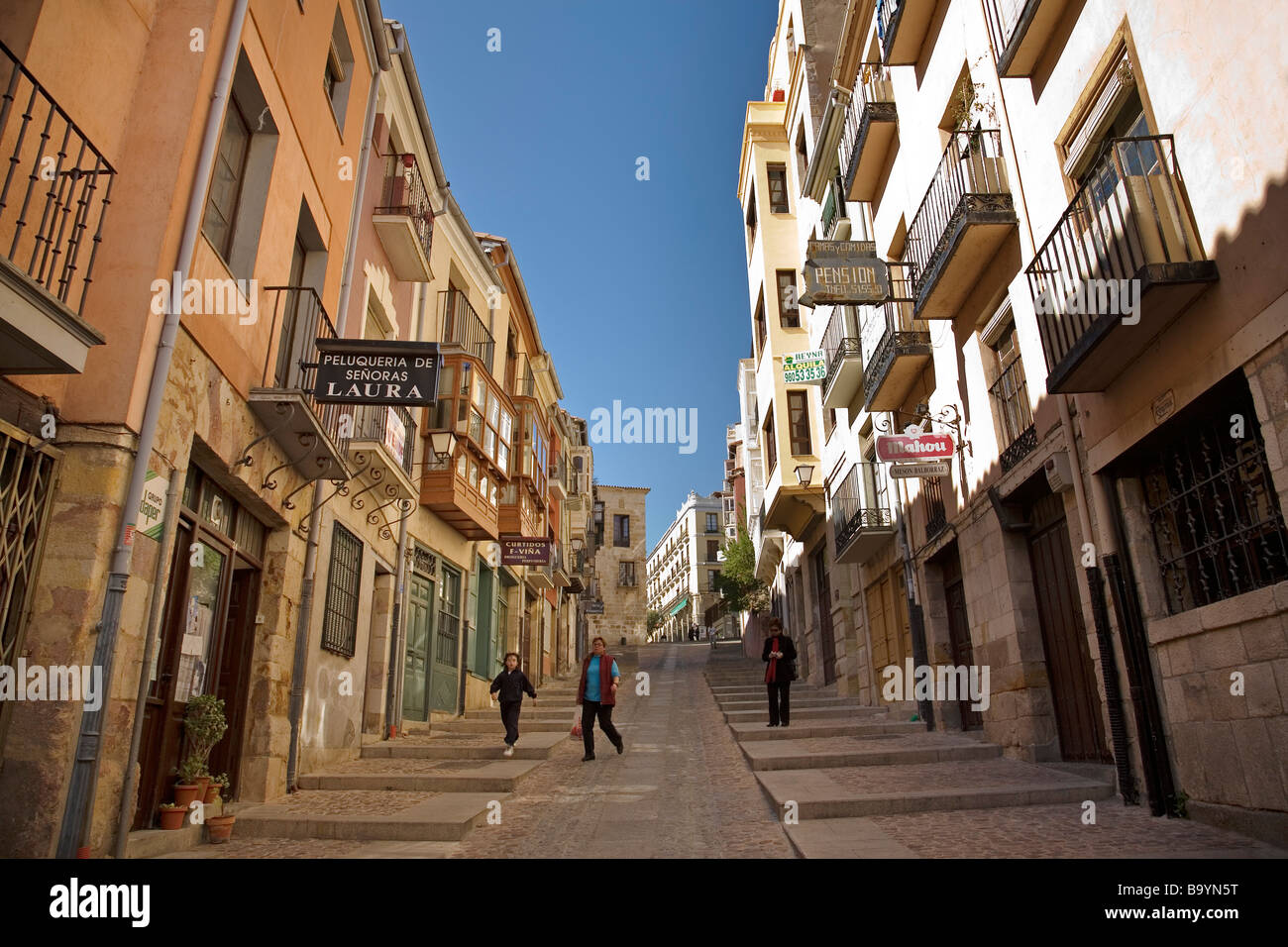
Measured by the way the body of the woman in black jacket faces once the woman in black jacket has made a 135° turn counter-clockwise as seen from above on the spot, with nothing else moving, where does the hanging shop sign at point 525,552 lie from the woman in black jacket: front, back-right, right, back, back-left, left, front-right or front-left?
left

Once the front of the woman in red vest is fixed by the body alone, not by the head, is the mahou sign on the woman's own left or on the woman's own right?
on the woman's own left

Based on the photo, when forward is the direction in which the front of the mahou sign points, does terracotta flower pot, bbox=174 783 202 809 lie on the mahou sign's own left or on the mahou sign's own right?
on the mahou sign's own right

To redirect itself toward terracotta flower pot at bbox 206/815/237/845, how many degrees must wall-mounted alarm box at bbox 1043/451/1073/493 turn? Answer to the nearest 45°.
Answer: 0° — it already faces it

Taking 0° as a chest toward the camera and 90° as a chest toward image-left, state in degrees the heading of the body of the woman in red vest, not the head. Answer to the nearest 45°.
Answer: approximately 45°

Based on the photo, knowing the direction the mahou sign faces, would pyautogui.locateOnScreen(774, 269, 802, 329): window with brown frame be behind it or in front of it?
behind
